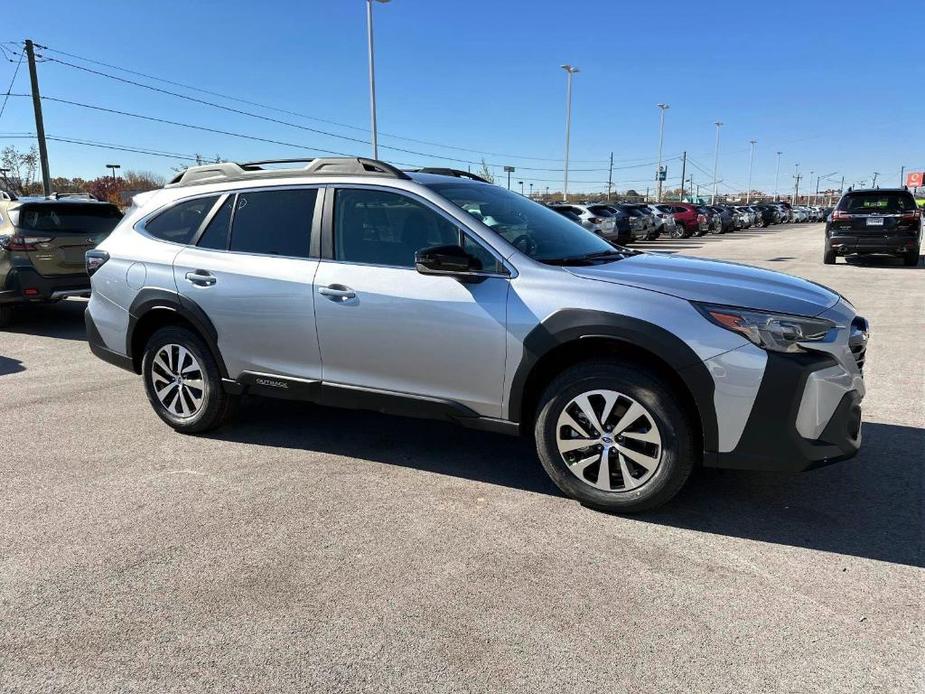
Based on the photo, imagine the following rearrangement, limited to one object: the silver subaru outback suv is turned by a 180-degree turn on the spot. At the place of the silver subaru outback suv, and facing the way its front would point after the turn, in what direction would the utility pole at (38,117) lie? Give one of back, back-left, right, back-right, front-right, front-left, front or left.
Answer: front

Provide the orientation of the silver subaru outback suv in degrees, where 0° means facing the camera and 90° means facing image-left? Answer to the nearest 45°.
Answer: approximately 315°
